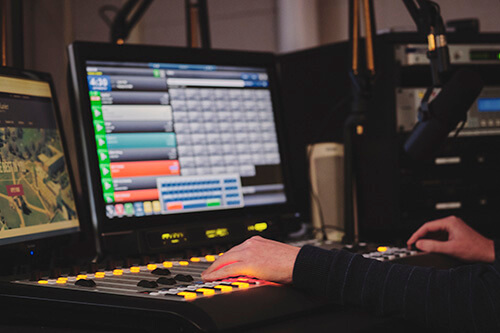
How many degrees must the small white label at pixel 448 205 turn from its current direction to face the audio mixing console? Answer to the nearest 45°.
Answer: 0° — it already faces it

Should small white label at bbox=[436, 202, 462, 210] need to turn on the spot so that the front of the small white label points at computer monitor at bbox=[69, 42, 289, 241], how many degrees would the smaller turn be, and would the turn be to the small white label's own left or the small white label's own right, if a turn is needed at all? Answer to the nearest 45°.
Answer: approximately 45° to the small white label's own right

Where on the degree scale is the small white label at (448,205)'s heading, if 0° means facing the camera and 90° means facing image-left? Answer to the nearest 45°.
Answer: approximately 0°

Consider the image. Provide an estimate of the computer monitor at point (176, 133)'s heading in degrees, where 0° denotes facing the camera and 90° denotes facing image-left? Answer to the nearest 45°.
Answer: approximately 315°
